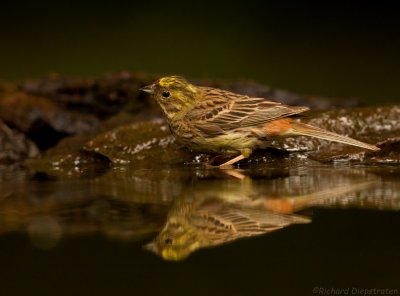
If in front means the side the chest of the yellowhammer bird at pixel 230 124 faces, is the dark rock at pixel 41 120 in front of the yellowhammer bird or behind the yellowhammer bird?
in front

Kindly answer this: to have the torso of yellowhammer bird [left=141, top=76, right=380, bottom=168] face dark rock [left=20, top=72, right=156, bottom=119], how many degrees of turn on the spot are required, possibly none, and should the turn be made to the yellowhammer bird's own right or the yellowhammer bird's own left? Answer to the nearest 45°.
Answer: approximately 45° to the yellowhammer bird's own right

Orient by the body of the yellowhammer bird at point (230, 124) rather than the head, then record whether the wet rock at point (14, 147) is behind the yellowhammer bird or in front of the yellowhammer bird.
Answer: in front

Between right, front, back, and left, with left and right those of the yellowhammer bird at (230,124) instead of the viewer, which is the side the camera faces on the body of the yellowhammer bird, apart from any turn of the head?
left
